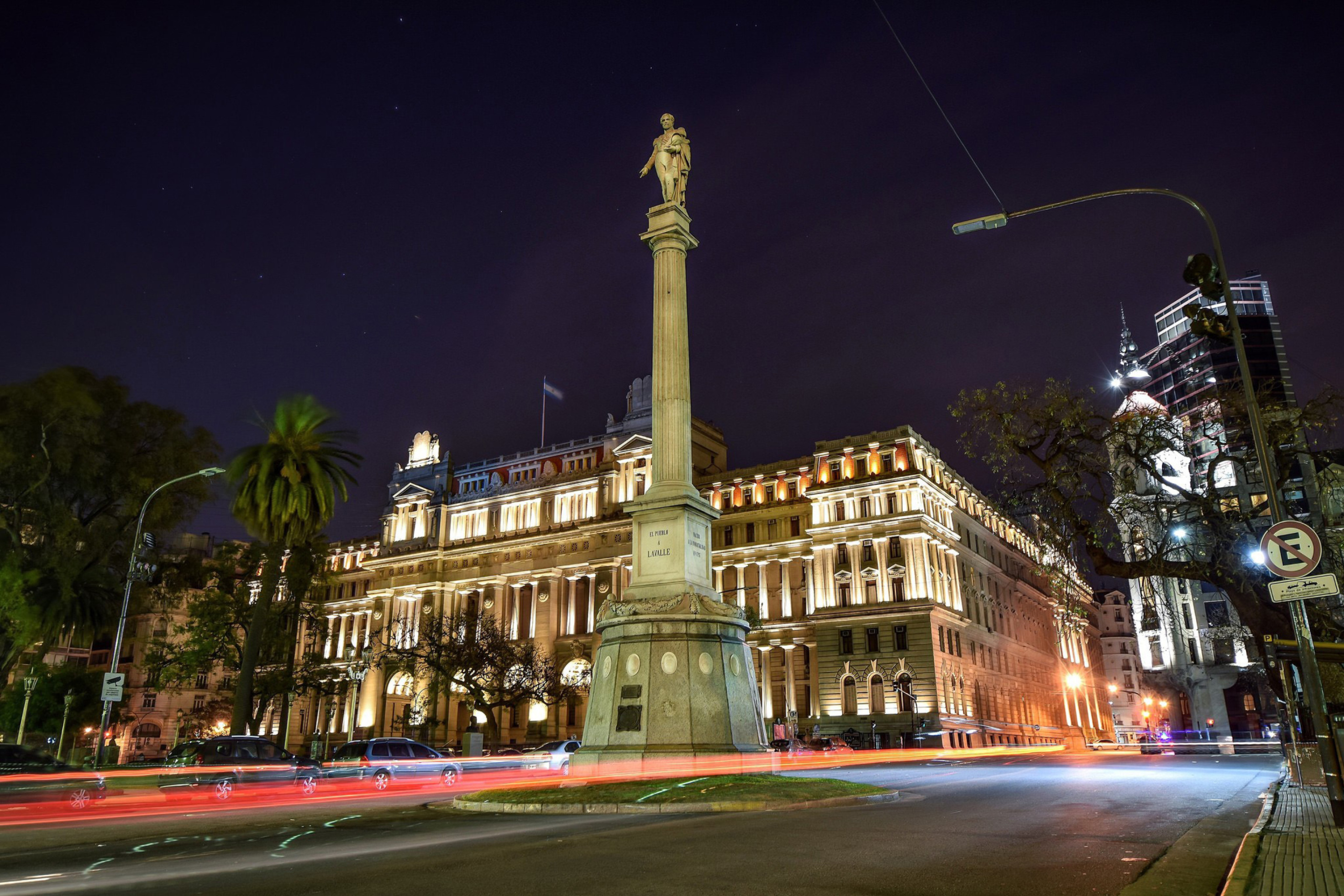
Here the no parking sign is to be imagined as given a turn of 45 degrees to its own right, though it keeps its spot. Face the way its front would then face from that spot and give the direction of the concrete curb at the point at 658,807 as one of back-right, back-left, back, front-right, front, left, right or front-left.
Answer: front-right

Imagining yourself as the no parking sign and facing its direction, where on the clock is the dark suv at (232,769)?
The dark suv is roughly at 3 o'clock from the no parking sign.

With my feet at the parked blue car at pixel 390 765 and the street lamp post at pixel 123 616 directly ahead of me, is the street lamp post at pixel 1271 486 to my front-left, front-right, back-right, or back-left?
back-left

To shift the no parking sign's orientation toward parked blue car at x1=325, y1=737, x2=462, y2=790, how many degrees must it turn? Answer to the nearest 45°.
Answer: approximately 90° to its right

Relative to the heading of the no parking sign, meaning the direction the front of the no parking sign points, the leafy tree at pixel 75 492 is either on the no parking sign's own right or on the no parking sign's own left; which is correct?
on the no parking sign's own right

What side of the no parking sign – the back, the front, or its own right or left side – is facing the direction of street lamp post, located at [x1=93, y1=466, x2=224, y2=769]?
right

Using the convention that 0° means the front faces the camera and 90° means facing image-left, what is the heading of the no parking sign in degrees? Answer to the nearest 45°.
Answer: approximately 0°

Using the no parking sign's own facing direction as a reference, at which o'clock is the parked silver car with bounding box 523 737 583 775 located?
The parked silver car is roughly at 4 o'clock from the no parking sign.
